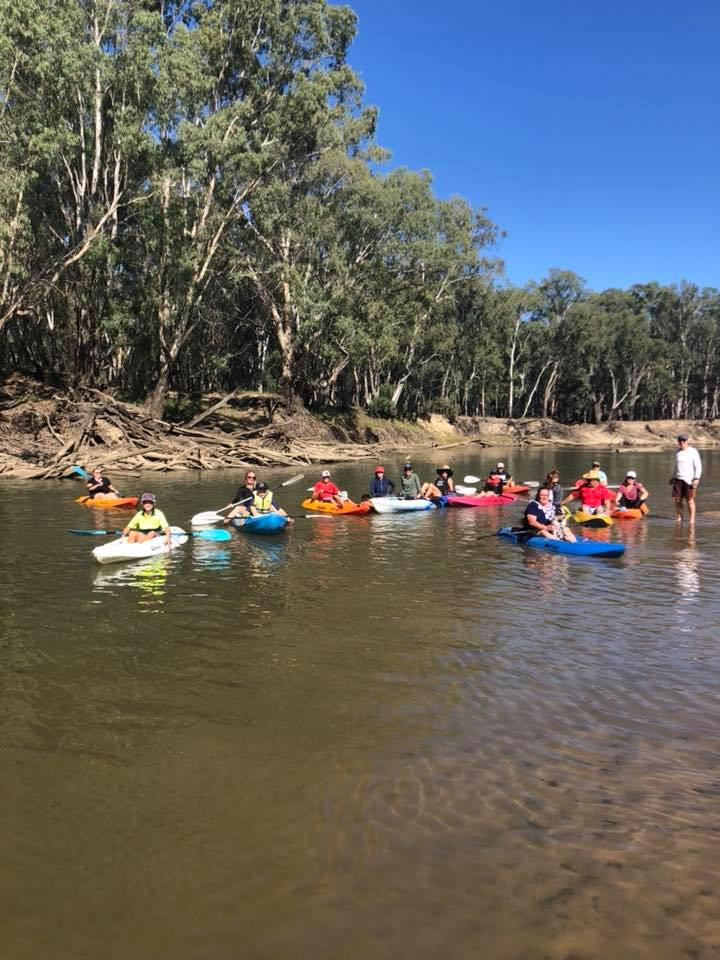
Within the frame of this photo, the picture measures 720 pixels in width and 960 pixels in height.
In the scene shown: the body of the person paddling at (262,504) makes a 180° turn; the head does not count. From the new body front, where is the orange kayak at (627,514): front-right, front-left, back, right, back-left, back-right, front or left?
right

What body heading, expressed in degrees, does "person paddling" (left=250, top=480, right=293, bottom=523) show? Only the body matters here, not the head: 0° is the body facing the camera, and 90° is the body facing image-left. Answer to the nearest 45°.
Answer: approximately 0°

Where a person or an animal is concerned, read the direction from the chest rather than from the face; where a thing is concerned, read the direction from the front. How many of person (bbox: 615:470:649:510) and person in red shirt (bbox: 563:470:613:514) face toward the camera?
2

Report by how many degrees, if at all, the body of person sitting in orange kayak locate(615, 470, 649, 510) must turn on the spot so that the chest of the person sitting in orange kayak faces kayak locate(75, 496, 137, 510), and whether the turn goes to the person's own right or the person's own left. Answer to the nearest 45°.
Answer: approximately 90° to the person's own right

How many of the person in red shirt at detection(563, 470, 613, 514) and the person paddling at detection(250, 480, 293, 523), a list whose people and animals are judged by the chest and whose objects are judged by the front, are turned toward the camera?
2

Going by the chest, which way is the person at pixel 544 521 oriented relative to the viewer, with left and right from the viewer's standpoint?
facing the viewer and to the right of the viewer

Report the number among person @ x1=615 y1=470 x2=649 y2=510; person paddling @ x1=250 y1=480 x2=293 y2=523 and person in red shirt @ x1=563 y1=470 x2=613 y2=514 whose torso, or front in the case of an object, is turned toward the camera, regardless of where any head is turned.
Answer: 3

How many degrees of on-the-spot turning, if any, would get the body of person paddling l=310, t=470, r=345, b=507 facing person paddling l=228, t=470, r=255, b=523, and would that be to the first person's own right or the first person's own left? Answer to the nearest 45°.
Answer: approximately 90° to the first person's own right

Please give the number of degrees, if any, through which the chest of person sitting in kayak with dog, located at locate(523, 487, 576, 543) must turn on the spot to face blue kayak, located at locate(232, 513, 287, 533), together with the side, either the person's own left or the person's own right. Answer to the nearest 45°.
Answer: approximately 135° to the person's own right

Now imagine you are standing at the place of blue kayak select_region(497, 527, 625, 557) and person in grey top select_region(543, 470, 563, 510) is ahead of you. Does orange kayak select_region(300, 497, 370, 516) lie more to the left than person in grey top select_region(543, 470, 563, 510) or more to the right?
left
